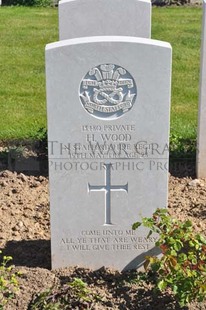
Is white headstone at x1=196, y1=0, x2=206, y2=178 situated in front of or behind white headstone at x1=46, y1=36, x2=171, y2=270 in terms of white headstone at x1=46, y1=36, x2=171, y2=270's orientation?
behind

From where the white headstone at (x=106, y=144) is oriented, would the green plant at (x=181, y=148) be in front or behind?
behind

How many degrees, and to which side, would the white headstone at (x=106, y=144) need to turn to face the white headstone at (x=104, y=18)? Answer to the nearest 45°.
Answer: approximately 180°
